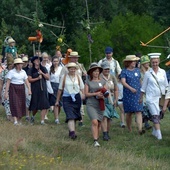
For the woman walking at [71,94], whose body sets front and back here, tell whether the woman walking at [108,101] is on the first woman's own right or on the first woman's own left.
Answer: on the first woman's own left

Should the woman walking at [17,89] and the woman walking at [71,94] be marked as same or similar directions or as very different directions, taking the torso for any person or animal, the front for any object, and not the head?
same or similar directions

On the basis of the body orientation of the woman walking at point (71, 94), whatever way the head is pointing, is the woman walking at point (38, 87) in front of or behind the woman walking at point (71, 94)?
behind

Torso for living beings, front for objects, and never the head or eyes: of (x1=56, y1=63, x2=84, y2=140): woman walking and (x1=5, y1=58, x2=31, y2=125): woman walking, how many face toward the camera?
2

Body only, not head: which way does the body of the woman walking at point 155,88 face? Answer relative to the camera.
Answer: toward the camera

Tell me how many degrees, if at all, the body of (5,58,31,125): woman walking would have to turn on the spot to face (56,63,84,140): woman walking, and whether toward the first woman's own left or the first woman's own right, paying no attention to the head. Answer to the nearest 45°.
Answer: approximately 45° to the first woman's own left

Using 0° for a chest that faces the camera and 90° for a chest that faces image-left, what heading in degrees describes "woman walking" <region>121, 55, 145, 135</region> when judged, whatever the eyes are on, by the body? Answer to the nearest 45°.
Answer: approximately 315°

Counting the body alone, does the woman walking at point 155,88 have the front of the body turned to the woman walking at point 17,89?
no

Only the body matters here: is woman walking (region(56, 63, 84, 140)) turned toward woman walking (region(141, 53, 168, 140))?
no

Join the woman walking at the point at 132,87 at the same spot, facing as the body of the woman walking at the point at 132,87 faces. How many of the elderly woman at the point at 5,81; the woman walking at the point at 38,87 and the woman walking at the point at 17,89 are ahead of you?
0

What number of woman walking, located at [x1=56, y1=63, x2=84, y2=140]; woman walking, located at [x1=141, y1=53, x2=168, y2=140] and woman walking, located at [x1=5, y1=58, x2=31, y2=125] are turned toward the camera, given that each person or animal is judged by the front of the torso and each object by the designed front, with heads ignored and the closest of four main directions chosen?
3

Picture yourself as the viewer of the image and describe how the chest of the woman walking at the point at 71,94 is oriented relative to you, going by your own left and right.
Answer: facing the viewer

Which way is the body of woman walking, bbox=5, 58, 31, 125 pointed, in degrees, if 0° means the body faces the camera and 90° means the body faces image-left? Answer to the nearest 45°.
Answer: approximately 0°

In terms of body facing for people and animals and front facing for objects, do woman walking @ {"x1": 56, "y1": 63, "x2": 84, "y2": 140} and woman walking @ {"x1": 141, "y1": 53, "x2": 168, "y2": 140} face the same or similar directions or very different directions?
same or similar directions

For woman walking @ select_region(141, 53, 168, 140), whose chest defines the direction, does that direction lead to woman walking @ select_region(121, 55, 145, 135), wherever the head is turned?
no
